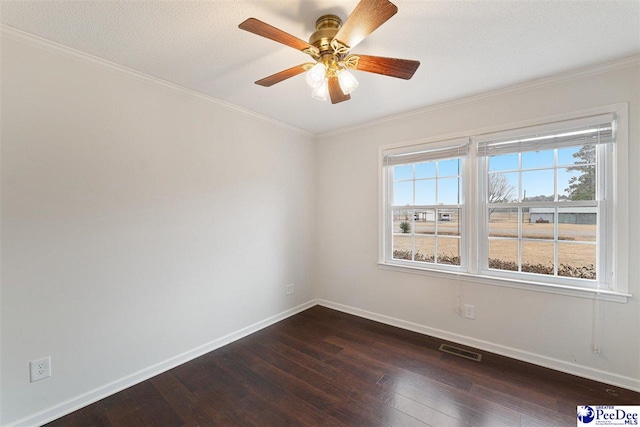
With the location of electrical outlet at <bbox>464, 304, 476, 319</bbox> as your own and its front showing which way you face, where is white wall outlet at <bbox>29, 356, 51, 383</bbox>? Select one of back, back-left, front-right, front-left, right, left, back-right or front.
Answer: front-right

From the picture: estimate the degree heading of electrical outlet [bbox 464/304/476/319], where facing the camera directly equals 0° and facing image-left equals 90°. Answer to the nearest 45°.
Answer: approximately 0°
